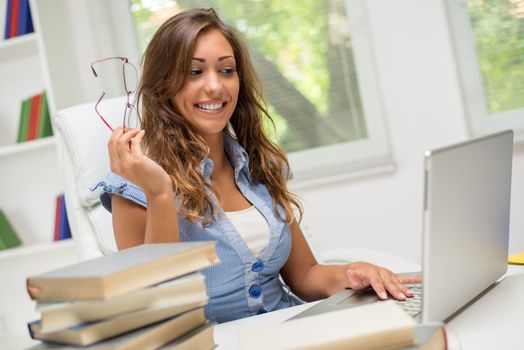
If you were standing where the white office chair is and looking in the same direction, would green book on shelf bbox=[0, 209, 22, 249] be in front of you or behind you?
behind

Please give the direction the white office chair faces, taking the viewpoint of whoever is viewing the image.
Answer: facing the viewer and to the right of the viewer

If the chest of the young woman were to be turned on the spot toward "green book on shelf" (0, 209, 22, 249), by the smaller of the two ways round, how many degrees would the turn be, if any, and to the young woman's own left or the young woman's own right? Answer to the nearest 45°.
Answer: approximately 180°

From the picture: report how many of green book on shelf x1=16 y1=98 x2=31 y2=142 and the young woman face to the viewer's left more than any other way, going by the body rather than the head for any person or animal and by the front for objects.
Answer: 0

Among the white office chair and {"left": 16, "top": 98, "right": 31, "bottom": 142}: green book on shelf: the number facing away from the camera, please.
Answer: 0

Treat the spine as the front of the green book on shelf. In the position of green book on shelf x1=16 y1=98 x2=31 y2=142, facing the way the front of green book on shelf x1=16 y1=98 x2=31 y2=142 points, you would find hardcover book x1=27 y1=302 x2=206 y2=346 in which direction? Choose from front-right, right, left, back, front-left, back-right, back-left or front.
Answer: front

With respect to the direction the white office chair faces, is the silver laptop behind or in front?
in front

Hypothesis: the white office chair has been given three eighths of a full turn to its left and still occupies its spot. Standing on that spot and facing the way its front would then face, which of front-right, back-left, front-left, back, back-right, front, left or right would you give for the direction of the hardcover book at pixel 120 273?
back

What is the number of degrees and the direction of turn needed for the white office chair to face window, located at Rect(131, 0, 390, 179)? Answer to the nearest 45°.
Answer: approximately 90° to its left

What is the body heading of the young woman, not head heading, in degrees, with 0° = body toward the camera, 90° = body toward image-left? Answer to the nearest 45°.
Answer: approximately 315°

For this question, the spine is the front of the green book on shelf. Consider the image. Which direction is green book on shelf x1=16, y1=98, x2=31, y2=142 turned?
toward the camera

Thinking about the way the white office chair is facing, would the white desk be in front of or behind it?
in front

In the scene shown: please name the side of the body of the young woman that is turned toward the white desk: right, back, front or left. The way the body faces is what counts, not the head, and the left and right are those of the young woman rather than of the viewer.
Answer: front
